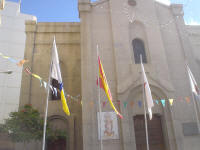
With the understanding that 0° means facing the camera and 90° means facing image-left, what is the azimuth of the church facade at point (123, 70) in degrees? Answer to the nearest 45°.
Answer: approximately 0°

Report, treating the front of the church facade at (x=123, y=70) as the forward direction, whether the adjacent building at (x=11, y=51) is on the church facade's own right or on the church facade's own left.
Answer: on the church facade's own right
